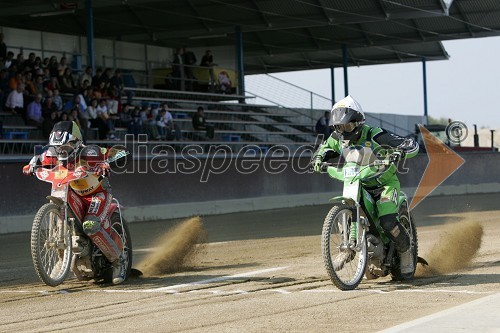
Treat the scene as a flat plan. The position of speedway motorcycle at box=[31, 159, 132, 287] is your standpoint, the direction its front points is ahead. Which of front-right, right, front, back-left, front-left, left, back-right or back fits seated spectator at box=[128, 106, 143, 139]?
back-right

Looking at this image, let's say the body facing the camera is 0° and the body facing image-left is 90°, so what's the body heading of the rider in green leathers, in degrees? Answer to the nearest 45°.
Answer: approximately 45°

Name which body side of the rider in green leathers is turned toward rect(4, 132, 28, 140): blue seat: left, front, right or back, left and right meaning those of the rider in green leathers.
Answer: right

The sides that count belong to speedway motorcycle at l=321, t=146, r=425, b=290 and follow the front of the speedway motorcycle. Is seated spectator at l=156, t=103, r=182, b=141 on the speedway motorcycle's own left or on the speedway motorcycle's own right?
on the speedway motorcycle's own right

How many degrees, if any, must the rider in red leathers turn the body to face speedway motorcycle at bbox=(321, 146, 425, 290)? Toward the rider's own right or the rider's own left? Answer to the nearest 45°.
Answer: approximately 90° to the rider's own left

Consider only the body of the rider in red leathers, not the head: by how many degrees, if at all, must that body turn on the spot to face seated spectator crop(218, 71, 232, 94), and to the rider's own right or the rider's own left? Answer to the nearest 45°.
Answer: approximately 135° to the rider's own right

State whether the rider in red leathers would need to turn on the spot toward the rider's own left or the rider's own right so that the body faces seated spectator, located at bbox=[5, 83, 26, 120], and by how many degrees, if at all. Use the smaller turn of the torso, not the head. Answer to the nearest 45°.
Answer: approximately 135° to the rider's own right

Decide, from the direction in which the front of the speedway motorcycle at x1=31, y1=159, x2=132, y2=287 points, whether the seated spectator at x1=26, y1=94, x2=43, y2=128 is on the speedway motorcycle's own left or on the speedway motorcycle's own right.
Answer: on the speedway motorcycle's own right

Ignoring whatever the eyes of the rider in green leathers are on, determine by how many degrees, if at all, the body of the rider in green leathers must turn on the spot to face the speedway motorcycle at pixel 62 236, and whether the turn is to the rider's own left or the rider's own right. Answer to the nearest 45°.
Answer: approximately 45° to the rider's own right

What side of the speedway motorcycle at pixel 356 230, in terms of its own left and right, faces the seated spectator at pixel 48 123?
right
